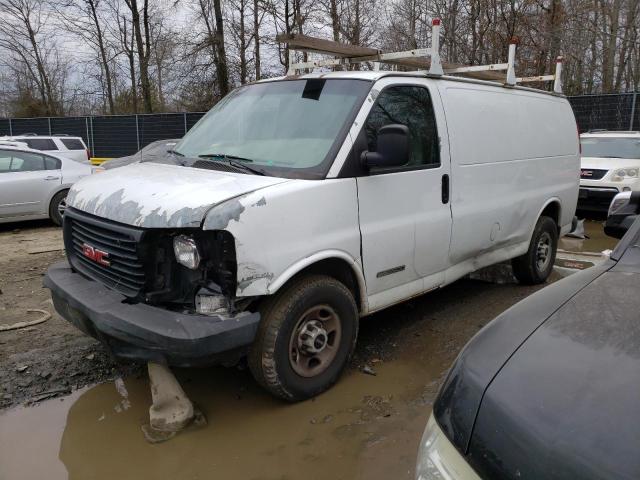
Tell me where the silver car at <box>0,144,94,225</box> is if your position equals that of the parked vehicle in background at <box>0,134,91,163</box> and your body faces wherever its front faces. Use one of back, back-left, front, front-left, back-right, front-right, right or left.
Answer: left

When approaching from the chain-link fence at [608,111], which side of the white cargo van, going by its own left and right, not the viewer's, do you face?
back

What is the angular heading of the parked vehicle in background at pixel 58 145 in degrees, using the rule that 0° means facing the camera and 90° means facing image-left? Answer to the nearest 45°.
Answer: approximately 90°

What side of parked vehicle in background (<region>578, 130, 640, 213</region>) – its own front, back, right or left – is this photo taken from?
front

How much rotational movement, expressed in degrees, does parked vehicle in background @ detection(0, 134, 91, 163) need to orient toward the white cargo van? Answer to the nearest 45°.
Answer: approximately 90° to its left

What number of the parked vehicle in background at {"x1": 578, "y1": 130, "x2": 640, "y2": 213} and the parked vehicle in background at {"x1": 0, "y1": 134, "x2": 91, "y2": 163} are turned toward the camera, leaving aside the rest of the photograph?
1

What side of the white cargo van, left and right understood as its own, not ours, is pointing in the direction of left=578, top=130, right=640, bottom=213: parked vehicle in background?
back

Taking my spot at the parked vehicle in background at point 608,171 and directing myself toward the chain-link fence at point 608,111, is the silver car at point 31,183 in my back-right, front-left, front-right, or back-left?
back-left

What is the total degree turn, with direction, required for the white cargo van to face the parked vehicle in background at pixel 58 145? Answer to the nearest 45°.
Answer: approximately 90° to its right

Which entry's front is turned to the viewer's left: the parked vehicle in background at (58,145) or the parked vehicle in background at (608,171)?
the parked vehicle in background at (58,145)

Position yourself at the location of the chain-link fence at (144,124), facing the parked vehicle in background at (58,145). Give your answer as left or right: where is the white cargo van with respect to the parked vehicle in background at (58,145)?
left
